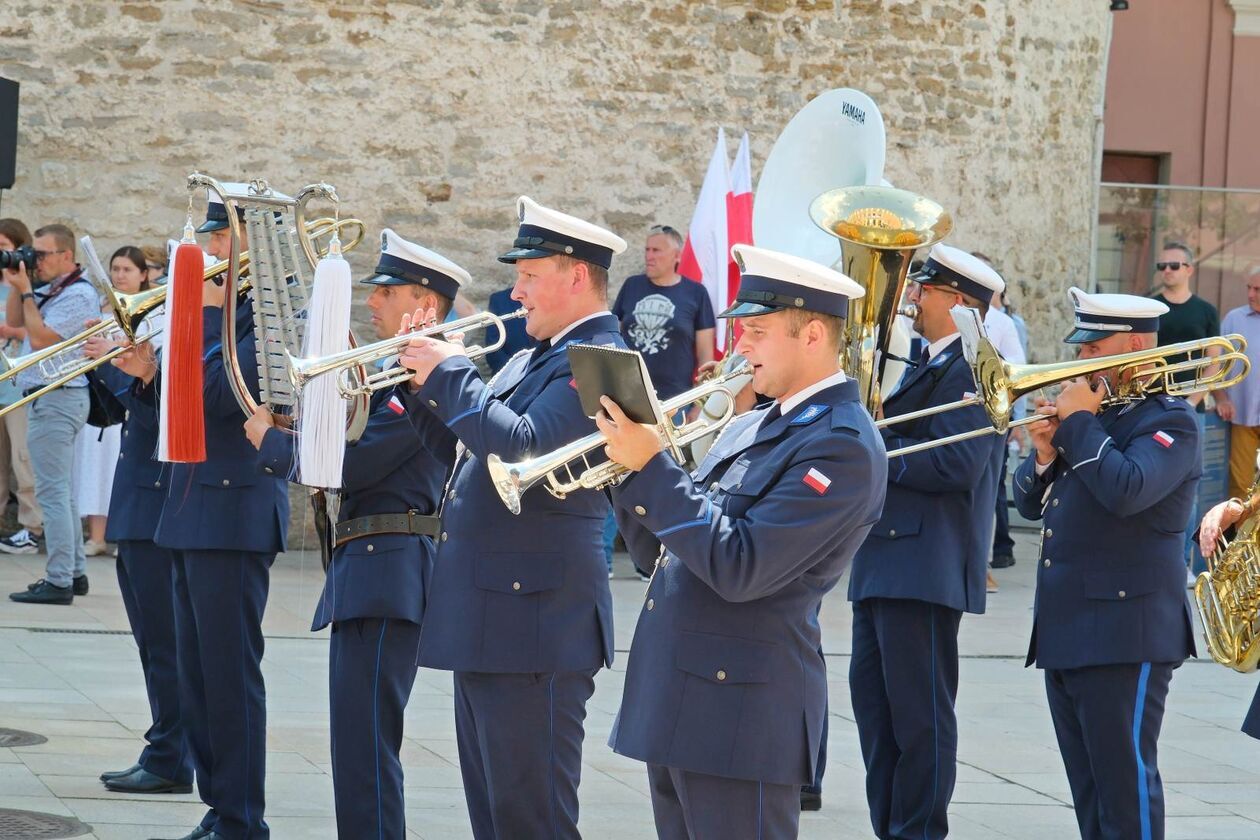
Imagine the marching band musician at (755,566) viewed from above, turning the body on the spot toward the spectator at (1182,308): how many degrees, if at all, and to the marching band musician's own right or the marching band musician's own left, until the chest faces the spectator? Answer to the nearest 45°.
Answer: approximately 135° to the marching band musician's own right

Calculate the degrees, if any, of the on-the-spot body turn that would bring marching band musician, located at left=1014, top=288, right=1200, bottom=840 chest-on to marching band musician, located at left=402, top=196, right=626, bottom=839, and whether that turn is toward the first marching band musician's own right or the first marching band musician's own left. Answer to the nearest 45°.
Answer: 0° — they already face them

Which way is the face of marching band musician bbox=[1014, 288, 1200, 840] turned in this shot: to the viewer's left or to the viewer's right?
to the viewer's left

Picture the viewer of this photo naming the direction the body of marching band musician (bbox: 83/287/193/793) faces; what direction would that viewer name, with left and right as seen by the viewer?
facing to the left of the viewer

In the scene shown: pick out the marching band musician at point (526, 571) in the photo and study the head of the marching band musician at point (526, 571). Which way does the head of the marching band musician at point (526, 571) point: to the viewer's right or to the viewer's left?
to the viewer's left

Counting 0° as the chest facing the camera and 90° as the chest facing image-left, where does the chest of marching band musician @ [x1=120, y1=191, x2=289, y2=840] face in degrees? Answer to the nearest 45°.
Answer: approximately 45°

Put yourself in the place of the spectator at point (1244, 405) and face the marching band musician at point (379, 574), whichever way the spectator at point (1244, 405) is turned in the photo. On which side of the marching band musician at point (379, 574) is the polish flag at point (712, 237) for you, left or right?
right

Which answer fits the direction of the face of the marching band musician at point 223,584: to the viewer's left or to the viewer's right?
to the viewer's left

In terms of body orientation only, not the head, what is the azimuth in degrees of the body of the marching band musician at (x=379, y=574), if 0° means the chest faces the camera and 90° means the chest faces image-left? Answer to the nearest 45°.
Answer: approximately 90°

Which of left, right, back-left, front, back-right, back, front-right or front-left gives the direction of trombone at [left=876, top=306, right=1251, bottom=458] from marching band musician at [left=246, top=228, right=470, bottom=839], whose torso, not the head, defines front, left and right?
back

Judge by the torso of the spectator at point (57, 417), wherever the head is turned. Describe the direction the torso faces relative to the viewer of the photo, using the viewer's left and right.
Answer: facing to the left of the viewer
